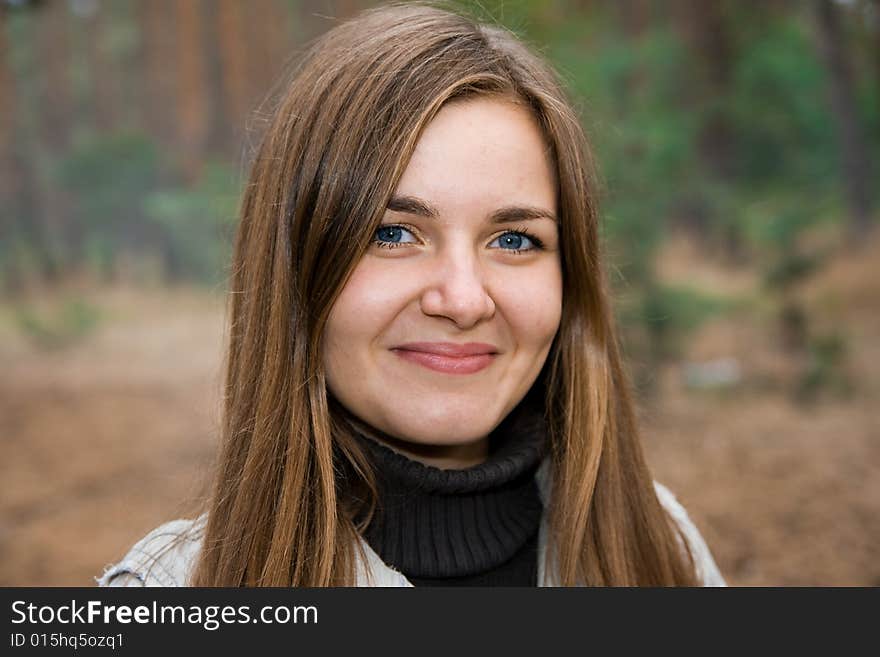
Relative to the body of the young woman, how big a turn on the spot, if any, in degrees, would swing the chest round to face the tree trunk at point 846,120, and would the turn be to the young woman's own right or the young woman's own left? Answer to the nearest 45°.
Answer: approximately 135° to the young woman's own left

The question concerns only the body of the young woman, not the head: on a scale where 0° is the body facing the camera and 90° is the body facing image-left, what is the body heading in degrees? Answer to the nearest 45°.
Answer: approximately 0°
